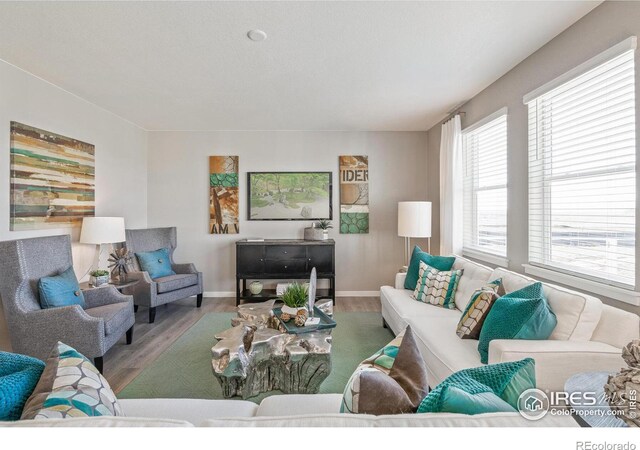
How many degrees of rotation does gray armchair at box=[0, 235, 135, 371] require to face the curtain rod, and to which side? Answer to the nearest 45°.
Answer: approximately 45° to its left

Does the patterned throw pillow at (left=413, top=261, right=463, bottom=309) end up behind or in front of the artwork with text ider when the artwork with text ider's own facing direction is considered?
in front

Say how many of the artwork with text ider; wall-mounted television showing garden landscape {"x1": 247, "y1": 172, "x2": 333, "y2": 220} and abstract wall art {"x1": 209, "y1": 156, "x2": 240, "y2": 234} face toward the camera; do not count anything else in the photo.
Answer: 3

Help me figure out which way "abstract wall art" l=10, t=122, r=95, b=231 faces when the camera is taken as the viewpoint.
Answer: facing the viewer and to the right of the viewer

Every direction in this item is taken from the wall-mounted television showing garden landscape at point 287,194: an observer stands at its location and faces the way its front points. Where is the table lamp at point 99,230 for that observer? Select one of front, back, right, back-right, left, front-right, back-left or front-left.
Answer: front-right

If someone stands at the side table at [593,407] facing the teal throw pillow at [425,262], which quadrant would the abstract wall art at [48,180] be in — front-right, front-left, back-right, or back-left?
front-left

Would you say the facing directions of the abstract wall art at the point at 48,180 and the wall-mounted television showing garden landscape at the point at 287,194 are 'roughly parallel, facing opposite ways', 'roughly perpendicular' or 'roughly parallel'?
roughly perpendicular

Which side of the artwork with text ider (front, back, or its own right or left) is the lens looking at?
front

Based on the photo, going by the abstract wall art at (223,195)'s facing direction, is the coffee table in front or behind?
in front

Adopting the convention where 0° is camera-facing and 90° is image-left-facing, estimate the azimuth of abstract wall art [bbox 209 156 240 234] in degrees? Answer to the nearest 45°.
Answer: approximately 0°

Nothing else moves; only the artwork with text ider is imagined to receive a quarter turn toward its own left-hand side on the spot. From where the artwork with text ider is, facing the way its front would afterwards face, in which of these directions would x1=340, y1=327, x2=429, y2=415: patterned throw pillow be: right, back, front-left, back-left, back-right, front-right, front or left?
right

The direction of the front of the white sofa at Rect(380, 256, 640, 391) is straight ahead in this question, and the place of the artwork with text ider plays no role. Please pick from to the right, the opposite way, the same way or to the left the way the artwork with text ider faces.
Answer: to the left

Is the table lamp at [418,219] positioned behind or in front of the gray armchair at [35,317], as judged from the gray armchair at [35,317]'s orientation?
in front

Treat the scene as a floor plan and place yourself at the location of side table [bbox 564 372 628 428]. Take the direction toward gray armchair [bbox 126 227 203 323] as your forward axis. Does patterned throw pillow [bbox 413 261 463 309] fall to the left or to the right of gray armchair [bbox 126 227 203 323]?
right

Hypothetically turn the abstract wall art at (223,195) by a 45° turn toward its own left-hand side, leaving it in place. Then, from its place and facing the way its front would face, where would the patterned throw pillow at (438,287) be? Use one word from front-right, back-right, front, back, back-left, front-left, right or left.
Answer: front

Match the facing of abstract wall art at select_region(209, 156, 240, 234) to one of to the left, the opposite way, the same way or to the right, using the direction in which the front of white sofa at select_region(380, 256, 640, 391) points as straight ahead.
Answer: to the left

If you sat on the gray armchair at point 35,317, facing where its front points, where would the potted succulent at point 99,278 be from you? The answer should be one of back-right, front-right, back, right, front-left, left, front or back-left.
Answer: left
